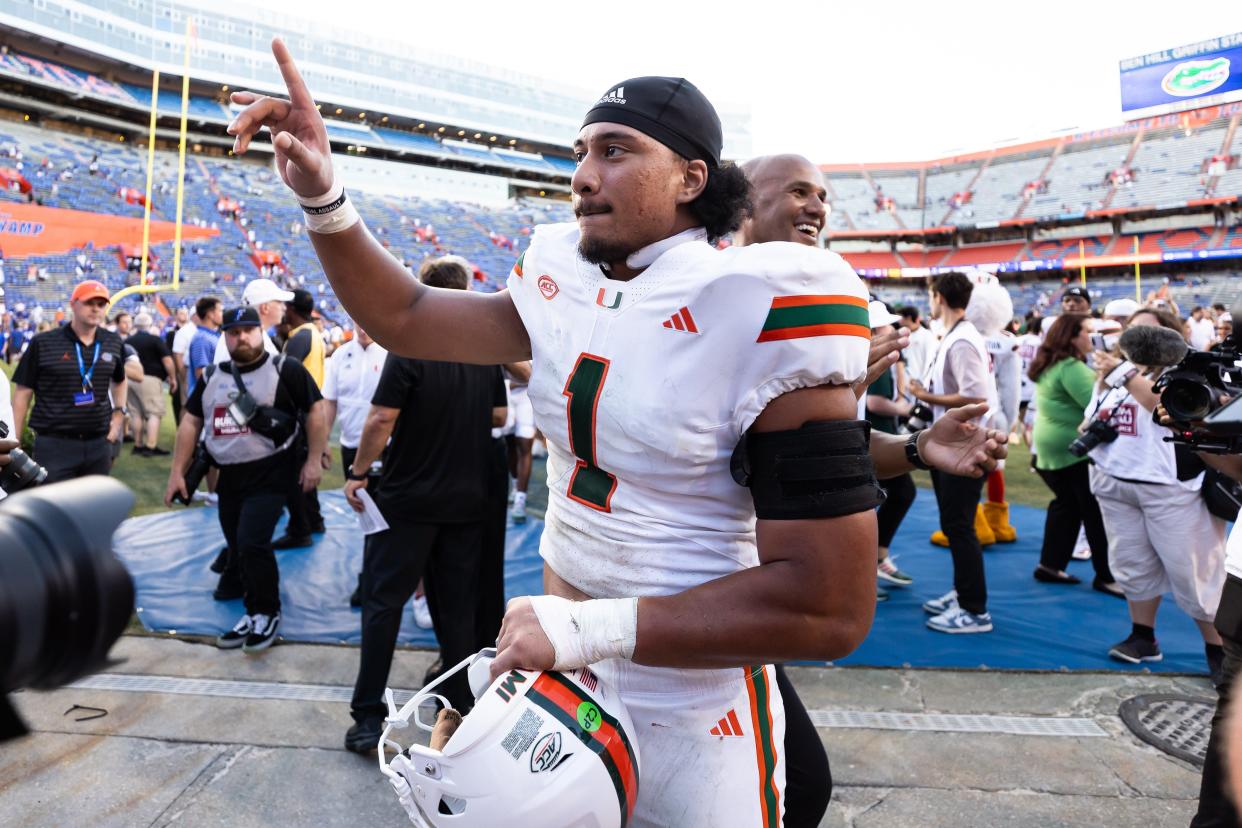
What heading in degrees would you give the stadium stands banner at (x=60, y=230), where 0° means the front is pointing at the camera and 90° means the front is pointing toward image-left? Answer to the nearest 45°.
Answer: approximately 315°

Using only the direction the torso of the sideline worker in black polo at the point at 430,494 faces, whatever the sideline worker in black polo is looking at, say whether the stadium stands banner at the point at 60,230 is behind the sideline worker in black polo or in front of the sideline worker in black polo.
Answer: in front

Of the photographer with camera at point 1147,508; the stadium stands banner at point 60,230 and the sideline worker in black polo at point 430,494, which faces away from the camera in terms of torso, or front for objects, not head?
the sideline worker in black polo

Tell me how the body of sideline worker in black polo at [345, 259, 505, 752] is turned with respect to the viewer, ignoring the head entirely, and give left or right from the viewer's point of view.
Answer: facing away from the viewer

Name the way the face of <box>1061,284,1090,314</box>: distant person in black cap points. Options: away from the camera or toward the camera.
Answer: toward the camera

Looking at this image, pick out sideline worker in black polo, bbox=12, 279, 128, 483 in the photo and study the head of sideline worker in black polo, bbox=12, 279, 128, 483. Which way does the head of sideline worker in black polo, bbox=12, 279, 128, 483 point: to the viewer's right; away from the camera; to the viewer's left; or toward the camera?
toward the camera

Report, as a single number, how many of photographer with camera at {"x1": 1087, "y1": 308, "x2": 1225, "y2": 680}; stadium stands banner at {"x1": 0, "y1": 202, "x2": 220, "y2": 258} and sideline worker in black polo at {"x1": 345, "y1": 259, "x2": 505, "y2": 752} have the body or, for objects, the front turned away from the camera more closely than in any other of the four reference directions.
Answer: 1

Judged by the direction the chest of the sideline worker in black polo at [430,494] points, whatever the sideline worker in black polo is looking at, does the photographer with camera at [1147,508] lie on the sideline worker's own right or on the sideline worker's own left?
on the sideline worker's own right

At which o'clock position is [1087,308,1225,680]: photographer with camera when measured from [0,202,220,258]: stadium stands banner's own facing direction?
The photographer with camera is roughly at 1 o'clock from the stadium stands banner.

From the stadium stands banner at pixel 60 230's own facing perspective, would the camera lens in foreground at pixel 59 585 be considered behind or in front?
in front

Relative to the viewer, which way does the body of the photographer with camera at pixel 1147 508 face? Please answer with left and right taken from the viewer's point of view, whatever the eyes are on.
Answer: facing the viewer and to the left of the viewer

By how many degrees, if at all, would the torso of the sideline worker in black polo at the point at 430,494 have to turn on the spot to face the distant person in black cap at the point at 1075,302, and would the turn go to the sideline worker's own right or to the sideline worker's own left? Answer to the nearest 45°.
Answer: approximately 90° to the sideline worker's own right

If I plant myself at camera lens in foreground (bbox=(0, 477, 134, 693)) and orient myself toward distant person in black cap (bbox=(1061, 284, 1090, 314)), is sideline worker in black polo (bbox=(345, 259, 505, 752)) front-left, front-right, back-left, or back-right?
front-left

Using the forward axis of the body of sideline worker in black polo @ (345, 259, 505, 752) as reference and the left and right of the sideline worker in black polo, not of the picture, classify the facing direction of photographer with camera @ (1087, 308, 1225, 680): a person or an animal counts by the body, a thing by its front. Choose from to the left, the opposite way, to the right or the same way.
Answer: to the left
